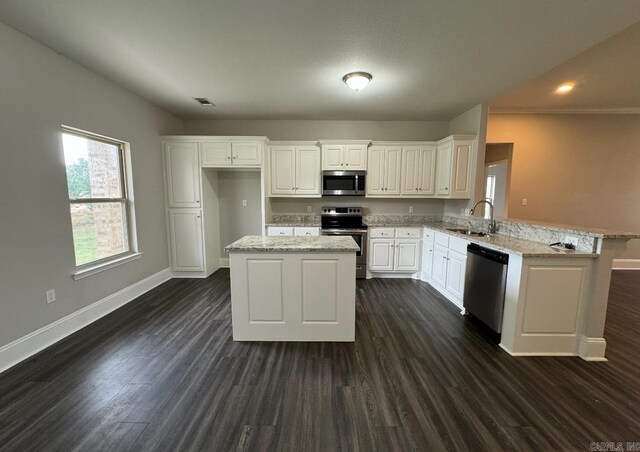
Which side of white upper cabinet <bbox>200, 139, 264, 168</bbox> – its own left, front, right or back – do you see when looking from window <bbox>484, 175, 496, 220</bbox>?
left

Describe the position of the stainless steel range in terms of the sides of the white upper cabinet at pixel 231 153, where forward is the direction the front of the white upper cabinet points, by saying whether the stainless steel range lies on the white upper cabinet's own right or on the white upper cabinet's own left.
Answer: on the white upper cabinet's own left

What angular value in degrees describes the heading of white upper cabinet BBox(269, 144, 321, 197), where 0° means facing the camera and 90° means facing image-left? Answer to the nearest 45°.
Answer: approximately 0°

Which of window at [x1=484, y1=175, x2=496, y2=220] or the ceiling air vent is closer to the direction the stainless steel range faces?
the ceiling air vent

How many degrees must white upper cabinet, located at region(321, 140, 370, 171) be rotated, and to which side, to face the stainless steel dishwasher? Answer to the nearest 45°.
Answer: approximately 45° to its left

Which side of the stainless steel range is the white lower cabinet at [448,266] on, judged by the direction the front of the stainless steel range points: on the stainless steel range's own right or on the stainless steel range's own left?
on the stainless steel range's own left

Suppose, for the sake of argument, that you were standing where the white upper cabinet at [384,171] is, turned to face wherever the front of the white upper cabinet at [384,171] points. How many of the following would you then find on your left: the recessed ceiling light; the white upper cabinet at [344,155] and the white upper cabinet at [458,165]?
2

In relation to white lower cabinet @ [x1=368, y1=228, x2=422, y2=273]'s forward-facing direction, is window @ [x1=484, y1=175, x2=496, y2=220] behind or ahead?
behind

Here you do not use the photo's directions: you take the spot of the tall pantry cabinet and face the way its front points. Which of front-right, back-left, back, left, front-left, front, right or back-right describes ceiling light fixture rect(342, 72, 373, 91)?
front-left

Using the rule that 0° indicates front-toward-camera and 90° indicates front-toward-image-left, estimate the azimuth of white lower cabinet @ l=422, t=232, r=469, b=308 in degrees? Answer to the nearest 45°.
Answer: approximately 45°

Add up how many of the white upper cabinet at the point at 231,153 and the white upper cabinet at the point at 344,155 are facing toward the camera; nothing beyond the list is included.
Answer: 2
